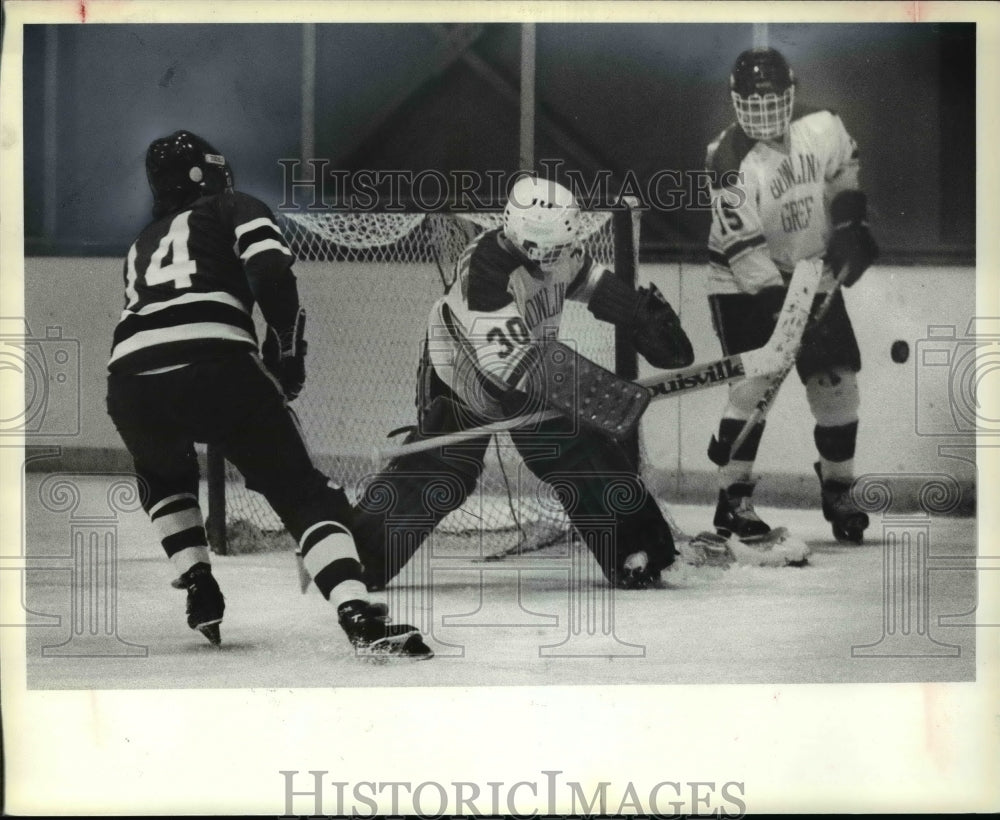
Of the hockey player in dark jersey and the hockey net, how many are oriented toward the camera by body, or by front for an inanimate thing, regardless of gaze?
1

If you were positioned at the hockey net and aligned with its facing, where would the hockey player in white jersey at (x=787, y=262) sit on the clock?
The hockey player in white jersey is roughly at 9 o'clock from the hockey net.

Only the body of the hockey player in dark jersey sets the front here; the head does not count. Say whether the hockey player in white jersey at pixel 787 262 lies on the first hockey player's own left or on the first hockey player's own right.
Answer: on the first hockey player's own right

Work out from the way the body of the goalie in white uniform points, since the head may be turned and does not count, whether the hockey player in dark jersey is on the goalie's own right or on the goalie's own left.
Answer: on the goalie's own right

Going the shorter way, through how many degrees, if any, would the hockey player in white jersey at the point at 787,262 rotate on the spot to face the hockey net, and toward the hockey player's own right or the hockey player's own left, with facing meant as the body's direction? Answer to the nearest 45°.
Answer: approximately 135° to the hockey player's own right

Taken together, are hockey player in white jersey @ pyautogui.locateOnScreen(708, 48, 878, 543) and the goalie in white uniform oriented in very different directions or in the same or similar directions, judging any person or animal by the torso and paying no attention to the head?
same or similar directions

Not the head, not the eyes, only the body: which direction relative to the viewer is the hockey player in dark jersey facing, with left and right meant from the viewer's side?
facing away from the viewer and to the right of the viewer

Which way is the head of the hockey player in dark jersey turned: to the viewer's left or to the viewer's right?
to the viewer's right

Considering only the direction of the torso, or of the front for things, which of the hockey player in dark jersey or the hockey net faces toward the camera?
the hockey net

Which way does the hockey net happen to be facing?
toward the camera

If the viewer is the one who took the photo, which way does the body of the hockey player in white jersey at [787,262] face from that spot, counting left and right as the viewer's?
facing the viewer and to the right of the viewer
